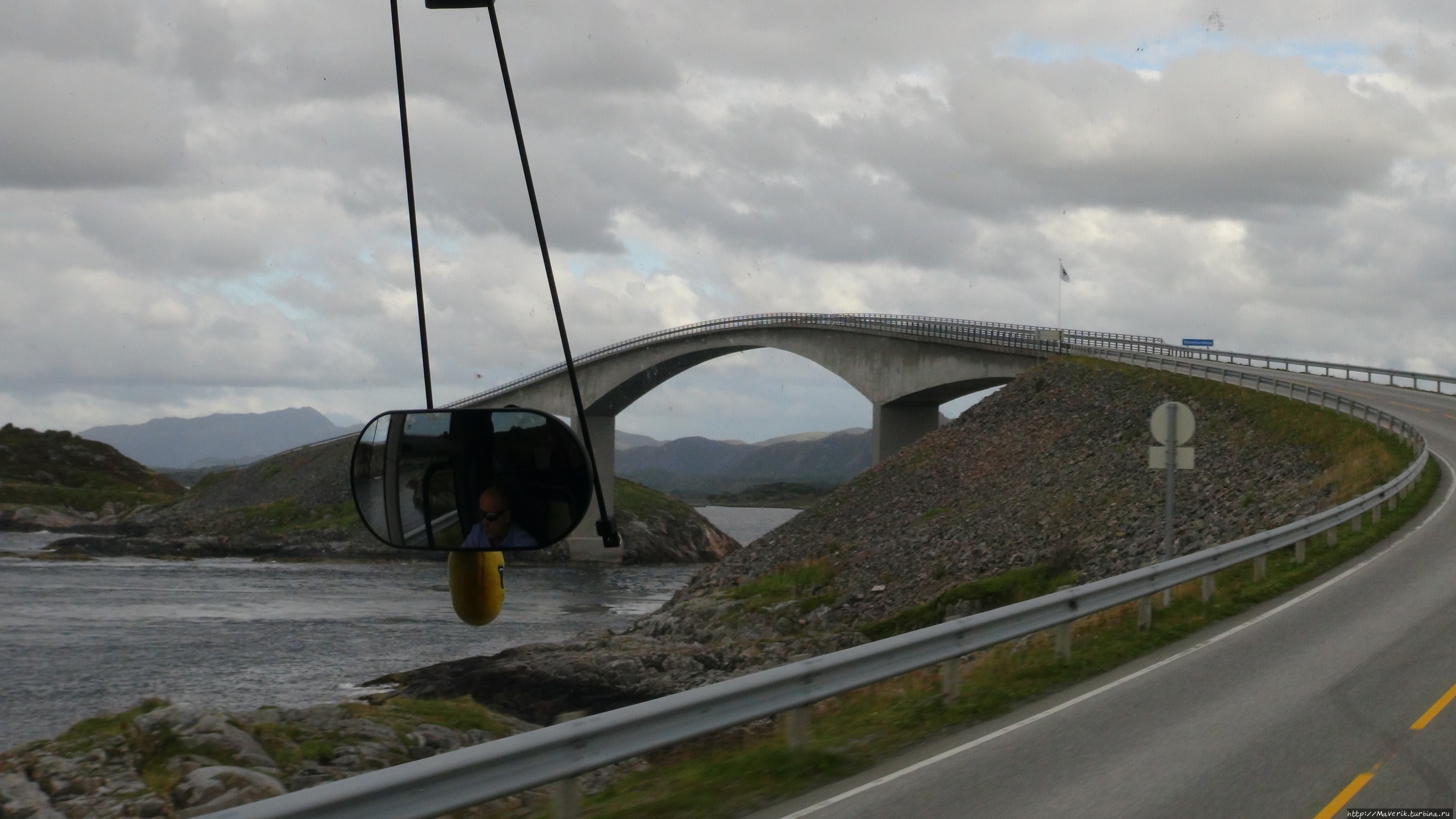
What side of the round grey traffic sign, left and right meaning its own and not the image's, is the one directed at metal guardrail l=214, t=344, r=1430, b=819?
back

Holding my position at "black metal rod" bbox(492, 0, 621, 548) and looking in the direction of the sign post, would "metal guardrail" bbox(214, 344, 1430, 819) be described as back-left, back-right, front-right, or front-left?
front-left

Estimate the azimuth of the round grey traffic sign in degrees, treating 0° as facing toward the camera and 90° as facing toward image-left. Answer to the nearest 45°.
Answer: approximately 180°

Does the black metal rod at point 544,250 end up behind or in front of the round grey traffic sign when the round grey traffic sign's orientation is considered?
behind
